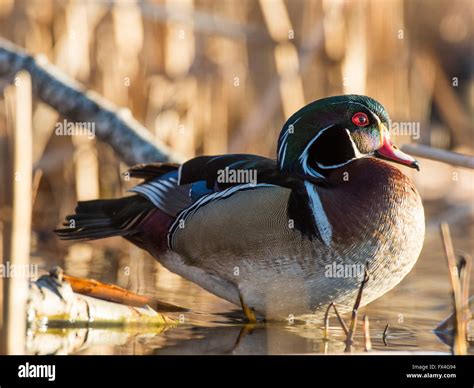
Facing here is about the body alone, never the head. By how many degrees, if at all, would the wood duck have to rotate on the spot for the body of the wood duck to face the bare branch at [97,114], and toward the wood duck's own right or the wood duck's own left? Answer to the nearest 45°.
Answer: approximately 135° to the wood duck's own left

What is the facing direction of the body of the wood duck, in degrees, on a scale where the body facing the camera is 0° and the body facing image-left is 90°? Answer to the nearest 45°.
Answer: approximately 270°

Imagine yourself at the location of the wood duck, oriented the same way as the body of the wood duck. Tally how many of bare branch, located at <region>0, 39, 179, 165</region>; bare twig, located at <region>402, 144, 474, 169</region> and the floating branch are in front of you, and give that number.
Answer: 1

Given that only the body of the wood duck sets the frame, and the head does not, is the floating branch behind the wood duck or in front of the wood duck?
behind

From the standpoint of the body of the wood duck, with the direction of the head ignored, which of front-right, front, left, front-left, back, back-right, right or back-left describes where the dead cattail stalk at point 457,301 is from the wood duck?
front-right

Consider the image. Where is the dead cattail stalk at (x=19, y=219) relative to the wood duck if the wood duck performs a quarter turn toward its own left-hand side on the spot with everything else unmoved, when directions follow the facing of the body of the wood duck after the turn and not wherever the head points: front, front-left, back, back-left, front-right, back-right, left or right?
back-left

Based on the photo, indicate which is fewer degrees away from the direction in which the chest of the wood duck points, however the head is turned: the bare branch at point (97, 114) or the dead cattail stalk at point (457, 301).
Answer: the dead cattail stalk

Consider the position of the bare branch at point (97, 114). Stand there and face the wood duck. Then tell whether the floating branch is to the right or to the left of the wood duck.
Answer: right
